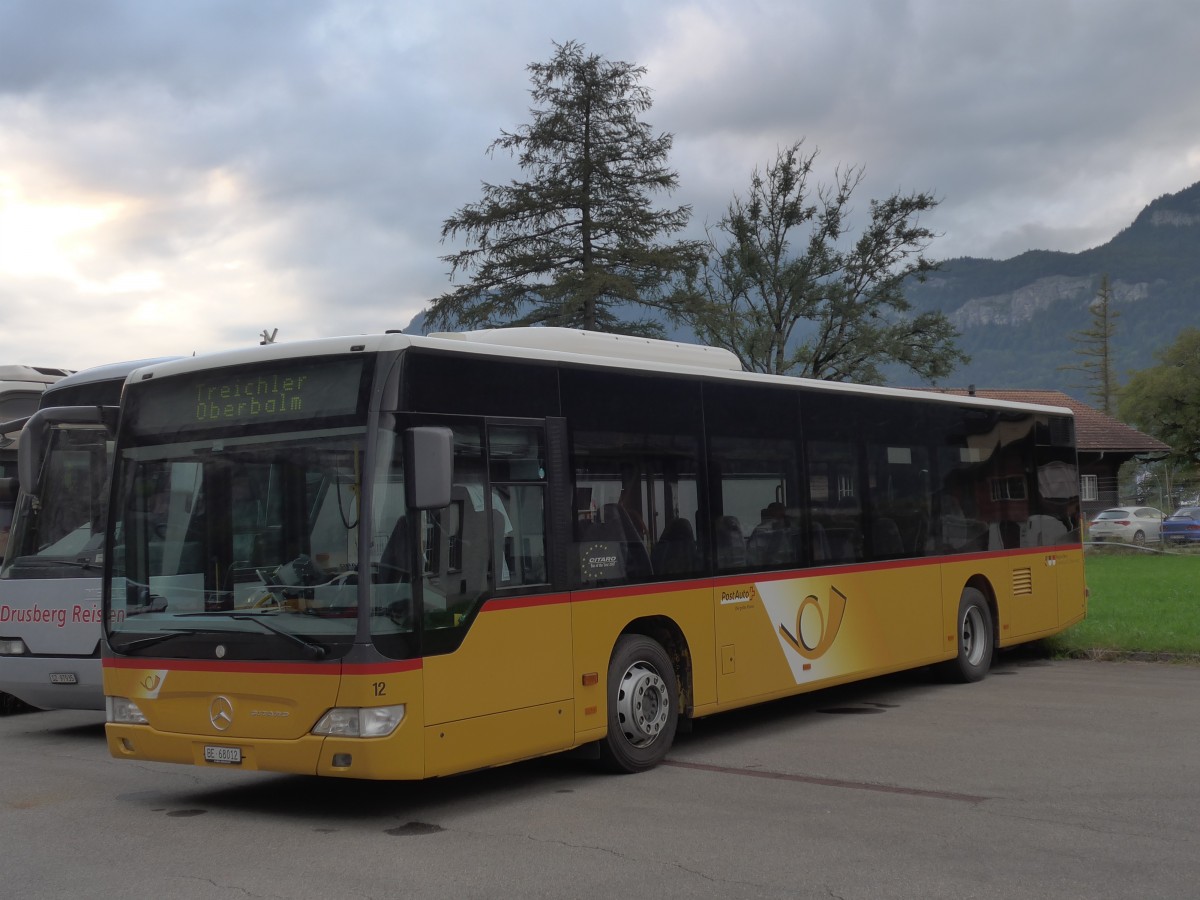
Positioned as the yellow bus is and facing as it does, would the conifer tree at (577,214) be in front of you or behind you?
behind

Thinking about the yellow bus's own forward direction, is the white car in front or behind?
behind

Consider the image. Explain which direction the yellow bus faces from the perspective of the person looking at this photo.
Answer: facing the viewer and to the left of the viewer

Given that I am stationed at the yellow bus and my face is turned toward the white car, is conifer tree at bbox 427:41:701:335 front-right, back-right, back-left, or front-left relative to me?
front-left
